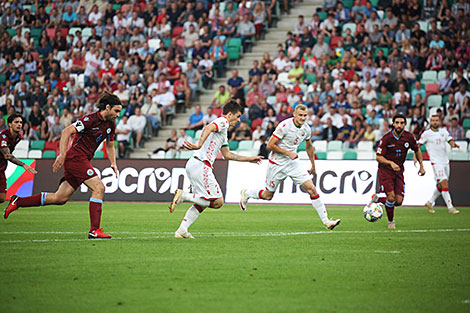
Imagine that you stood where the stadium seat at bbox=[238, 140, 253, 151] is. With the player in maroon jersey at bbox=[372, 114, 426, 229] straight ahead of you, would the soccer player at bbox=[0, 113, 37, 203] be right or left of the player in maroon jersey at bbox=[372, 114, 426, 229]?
right

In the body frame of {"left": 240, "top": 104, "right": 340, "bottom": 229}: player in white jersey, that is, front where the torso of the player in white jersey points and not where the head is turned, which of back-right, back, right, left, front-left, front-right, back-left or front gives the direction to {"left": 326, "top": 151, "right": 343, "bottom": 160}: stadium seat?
back-left

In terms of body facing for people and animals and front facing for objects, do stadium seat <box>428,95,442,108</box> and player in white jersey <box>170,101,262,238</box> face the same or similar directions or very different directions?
very different directions

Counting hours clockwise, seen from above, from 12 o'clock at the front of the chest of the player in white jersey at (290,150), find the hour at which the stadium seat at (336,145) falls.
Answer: The stadium seat is roughly at 8 o'clock from the player in white jersey.

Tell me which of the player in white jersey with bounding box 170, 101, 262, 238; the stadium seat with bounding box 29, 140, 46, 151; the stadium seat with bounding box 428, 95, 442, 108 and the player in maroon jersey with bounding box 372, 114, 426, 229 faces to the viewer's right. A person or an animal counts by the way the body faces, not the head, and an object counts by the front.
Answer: the player in white jersey

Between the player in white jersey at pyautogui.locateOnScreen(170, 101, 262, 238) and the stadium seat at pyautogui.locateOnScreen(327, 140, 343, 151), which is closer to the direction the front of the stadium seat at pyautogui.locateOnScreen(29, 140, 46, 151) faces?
the player in white jersey

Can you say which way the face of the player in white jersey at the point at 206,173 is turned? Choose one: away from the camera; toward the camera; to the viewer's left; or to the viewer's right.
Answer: to the viewer's right

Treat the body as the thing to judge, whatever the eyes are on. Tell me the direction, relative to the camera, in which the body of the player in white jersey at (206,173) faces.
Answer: to the viewer's right

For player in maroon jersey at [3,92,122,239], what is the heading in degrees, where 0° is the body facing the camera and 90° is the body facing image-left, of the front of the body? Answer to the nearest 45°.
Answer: approximately 315°

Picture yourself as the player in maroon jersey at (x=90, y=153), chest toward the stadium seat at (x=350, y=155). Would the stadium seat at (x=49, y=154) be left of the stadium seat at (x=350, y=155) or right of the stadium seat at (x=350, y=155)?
left

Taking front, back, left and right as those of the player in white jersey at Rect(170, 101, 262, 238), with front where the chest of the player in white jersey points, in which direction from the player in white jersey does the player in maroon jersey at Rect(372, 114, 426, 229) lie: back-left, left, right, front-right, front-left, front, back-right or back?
front-left

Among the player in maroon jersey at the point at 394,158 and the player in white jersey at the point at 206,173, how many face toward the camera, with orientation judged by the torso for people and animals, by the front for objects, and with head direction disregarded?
1

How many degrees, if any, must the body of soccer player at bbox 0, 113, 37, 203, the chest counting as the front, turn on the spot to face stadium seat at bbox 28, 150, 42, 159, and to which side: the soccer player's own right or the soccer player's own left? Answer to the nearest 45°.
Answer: approximately 135° to the soccer player's own left

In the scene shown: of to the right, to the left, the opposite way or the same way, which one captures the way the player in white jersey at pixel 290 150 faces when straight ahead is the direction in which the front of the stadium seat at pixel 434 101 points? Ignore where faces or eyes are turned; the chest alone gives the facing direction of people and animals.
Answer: to the left

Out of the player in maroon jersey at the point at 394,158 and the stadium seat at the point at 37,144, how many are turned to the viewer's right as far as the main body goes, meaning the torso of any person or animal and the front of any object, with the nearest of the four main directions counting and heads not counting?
0
